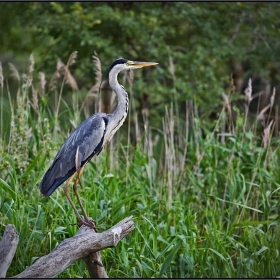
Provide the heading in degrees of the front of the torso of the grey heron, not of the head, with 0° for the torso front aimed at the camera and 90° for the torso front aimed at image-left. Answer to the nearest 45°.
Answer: approximately 270°

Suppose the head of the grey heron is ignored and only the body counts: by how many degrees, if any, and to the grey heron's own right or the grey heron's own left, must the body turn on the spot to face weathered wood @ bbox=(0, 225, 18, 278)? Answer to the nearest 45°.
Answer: approximately 135° to the grey heron's own right
